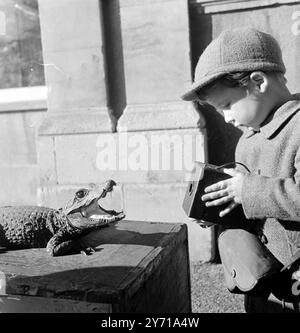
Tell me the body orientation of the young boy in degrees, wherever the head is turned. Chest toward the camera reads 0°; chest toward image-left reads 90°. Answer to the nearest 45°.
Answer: approximately 90°

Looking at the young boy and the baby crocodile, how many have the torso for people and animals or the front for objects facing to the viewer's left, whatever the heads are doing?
1

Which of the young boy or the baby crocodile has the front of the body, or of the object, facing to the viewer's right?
the baby crocodile

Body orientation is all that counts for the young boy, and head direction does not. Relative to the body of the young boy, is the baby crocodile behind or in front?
in front

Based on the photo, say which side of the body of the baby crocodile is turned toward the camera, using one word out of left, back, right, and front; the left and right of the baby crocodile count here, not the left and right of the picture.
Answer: right

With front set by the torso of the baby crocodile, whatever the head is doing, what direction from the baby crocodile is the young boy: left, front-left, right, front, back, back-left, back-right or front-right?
front-right

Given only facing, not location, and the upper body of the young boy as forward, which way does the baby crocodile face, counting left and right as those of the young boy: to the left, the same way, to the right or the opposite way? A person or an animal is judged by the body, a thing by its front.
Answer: the opposite way
